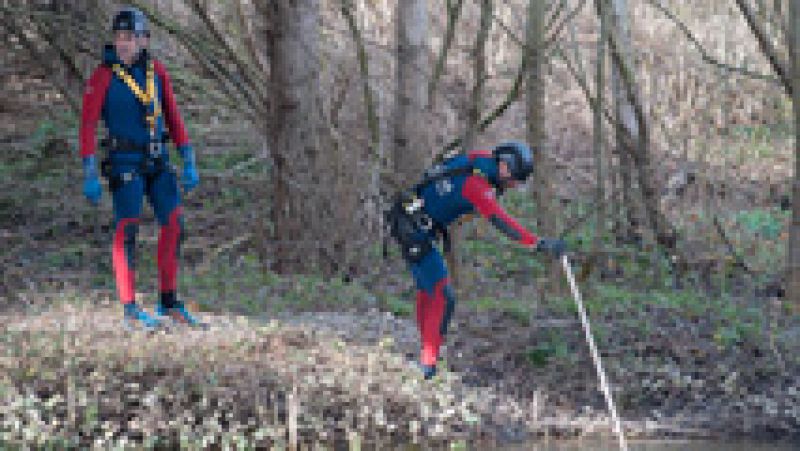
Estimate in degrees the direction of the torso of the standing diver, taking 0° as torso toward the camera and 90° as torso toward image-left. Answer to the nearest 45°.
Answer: approximately 315°

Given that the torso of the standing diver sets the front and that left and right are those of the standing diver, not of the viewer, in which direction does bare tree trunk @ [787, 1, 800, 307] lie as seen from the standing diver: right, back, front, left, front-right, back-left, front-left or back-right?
front-left

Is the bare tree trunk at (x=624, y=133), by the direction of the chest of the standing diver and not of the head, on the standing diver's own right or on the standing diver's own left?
on the standing diver's own left

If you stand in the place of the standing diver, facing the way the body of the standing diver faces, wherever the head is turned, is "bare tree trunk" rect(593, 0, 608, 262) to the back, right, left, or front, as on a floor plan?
left

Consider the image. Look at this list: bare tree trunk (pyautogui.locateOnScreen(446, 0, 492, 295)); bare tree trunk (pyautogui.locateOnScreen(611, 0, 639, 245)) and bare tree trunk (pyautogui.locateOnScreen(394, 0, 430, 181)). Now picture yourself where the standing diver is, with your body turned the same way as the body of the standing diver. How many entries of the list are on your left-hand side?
3

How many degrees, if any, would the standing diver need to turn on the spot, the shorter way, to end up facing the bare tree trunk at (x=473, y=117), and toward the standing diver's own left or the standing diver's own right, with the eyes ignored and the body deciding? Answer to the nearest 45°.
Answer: approximately 90° to the standing diver's own left

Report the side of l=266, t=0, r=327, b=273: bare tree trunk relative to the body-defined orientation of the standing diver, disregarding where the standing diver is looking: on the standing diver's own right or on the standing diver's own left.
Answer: on the standing diver's own left

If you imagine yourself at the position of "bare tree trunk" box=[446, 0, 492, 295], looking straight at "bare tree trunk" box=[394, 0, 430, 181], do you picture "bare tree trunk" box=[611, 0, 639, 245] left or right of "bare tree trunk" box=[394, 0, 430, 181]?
right

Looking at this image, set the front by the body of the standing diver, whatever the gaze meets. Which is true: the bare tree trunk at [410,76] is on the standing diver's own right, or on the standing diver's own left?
on the standing diver's own left
